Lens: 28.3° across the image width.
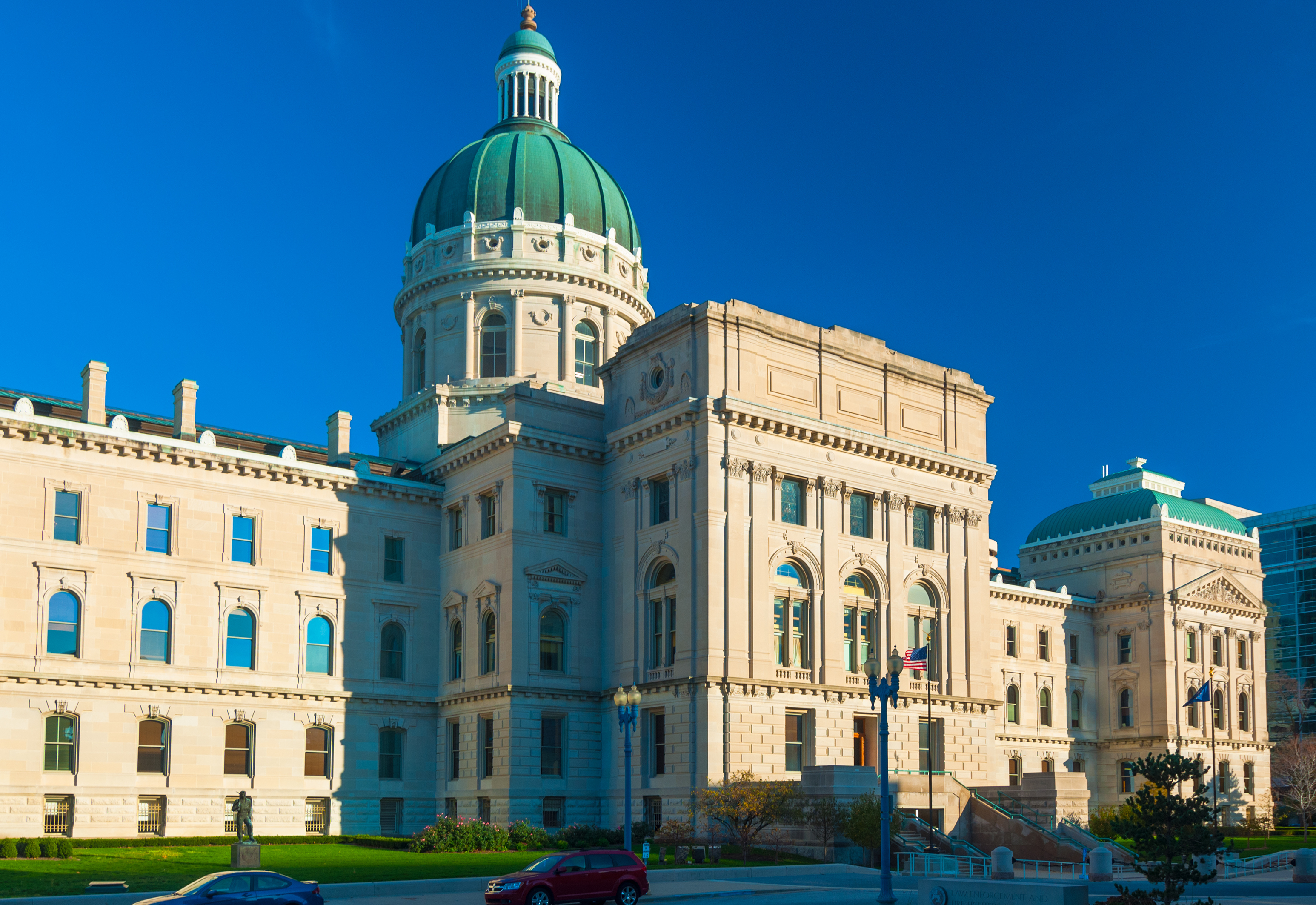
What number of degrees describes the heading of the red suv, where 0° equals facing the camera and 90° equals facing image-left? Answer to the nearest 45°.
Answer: approximately 45°

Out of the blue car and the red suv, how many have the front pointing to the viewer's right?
0

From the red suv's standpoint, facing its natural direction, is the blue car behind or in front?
in front

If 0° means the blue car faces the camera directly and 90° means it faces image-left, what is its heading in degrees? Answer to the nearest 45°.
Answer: approximately 90°

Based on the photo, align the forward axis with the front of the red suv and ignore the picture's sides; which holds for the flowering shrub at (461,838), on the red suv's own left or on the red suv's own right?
on the red suv's own right

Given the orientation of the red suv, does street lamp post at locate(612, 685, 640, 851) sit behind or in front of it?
behind

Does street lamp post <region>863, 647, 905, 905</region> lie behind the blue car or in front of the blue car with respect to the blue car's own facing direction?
behind
